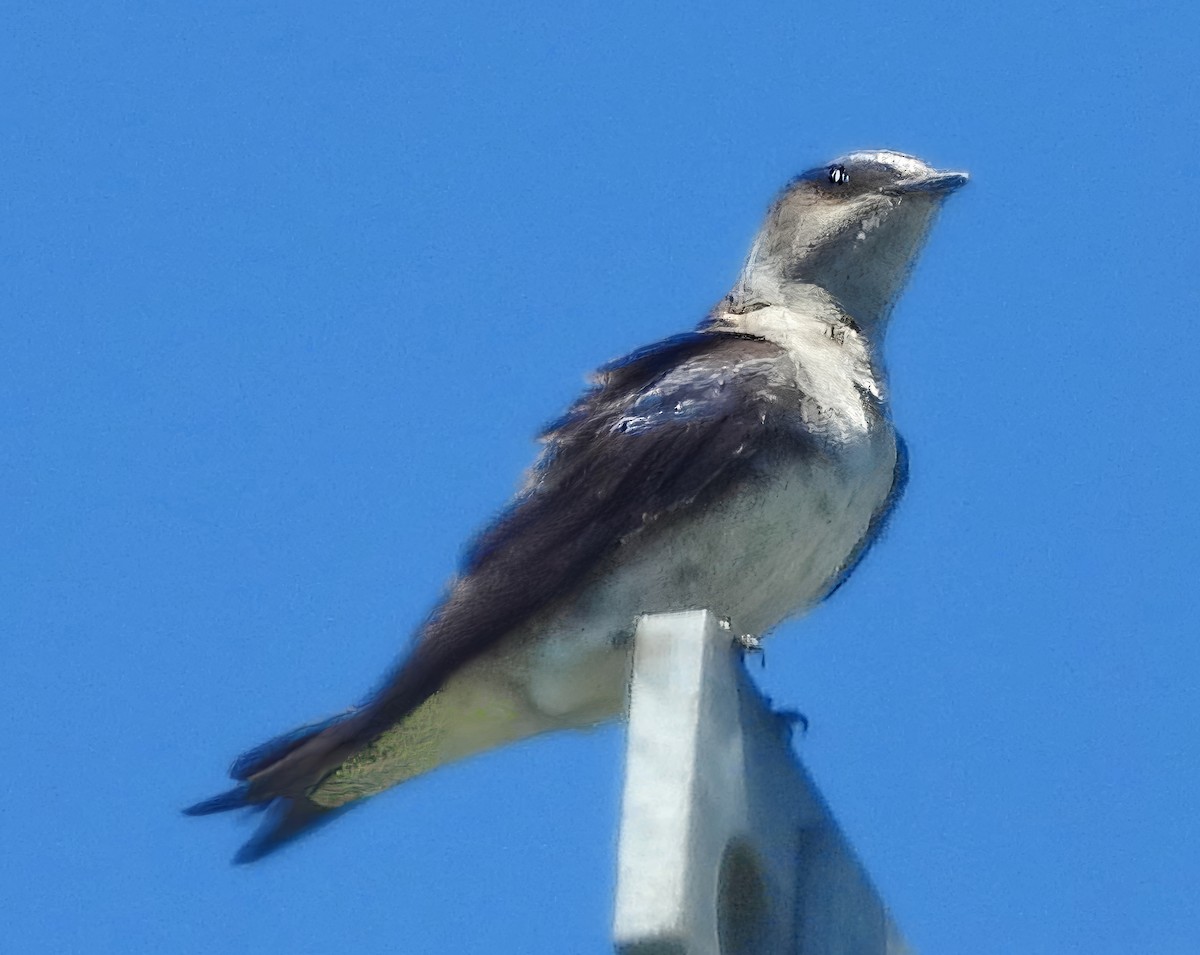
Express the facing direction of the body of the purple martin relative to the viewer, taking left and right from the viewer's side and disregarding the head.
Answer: facing to the right of the viewer
